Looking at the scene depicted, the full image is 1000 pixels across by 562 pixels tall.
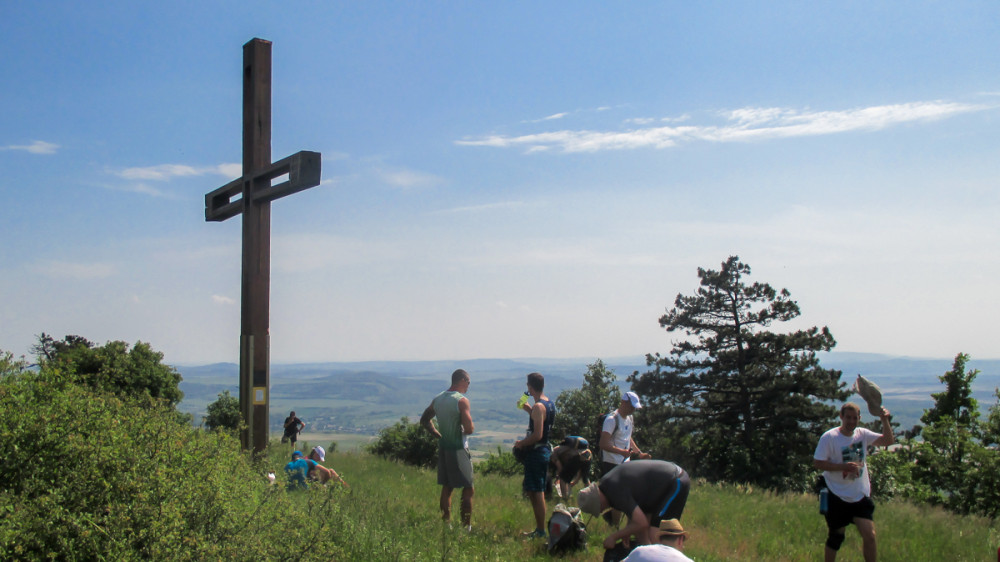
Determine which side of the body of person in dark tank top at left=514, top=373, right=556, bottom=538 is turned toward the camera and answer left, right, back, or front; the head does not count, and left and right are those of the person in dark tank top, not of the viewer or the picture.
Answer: left

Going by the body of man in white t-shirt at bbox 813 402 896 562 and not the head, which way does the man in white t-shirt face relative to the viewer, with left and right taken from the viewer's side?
facing the viewer

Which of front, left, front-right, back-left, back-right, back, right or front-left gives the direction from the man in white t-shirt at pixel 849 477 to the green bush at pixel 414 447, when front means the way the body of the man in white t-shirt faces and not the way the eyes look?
back-right

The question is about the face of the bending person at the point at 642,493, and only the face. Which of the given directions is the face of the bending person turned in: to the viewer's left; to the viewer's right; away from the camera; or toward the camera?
to the viewer's left

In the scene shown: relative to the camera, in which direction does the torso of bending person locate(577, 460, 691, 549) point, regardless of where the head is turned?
to the viewer's left

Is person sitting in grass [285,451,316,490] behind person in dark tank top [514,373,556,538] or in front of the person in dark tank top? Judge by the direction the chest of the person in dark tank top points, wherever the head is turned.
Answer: in front

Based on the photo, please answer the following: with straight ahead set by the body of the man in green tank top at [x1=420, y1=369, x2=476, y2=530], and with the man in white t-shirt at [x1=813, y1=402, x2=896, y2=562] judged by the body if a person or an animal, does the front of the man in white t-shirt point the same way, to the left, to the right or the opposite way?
the opposite way

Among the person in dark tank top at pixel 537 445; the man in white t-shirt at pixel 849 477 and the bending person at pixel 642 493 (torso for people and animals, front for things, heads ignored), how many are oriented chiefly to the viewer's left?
2

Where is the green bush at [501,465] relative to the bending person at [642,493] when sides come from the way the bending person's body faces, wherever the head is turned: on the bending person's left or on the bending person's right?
on the bending person's right

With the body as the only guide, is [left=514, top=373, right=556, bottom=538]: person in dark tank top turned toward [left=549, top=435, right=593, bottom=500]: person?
no

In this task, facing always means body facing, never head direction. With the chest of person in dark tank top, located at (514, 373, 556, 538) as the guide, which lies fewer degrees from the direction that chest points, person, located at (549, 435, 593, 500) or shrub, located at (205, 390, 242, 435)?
the shrub

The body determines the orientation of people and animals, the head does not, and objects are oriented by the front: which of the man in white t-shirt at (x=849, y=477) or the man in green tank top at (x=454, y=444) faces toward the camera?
the man in white t-shirt

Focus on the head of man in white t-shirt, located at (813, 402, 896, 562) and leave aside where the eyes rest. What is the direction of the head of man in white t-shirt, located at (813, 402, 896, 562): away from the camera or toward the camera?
toward the camera

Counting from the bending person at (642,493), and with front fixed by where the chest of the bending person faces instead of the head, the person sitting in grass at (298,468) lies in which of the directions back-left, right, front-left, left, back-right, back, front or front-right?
front-right

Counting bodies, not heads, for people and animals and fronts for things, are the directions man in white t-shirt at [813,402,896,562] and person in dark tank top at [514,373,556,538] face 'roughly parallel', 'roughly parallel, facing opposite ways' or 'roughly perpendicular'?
roughly perpendicular

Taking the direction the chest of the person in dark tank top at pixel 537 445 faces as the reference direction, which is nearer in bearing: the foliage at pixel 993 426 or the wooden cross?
the wooden cross

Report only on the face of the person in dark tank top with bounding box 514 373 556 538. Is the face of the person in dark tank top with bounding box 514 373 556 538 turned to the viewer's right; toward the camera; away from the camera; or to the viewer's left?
to the viewer's left

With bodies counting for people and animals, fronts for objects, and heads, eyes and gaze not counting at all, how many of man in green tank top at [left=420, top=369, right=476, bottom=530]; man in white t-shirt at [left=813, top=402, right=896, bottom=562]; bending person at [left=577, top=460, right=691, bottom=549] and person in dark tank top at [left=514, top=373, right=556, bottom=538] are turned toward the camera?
1
